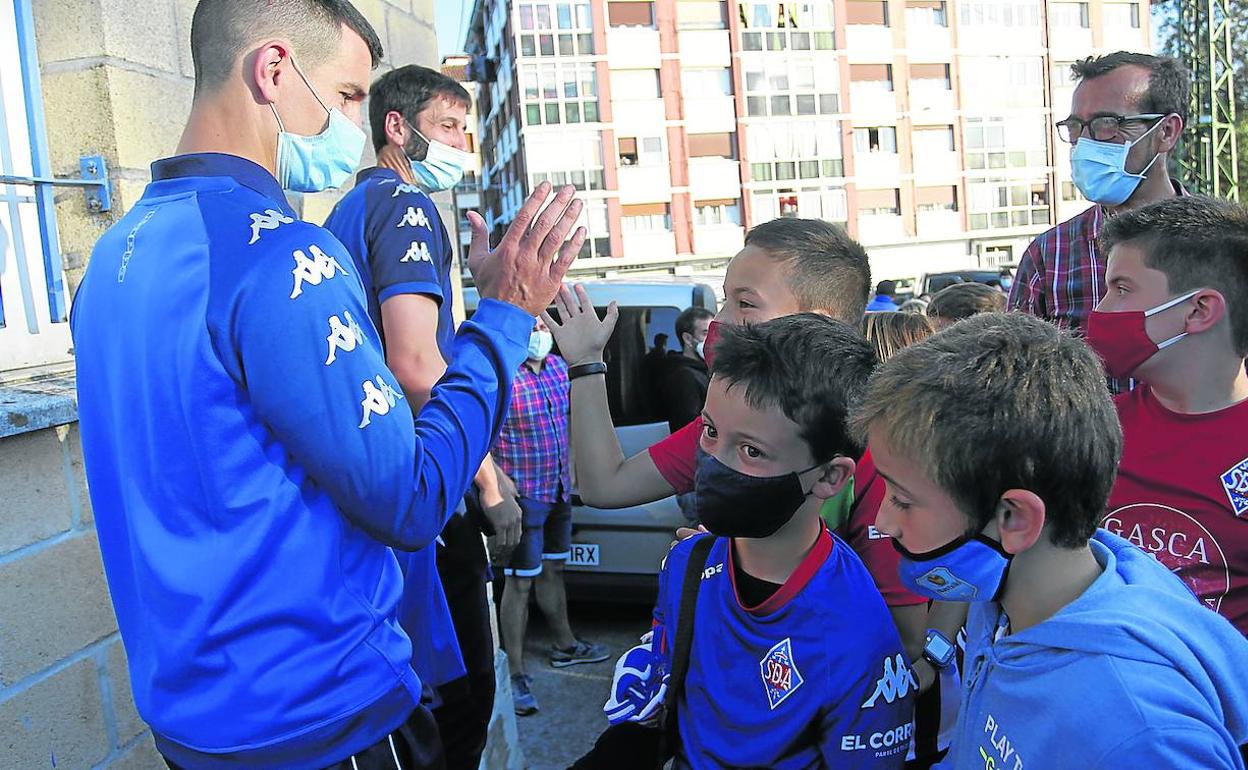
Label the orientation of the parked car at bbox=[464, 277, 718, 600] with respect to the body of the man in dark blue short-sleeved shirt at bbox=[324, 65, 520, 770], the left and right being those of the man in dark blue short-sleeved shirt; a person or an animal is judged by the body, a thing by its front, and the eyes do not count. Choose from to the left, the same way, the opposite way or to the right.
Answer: to the left

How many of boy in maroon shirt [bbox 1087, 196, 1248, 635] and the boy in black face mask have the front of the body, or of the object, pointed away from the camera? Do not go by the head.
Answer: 0

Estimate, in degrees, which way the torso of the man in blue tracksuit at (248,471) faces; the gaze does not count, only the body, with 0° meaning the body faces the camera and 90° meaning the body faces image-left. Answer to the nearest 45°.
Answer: approximately 225°

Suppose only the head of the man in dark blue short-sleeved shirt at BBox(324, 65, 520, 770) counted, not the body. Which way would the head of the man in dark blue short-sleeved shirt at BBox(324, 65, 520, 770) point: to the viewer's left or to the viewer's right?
to the viewer's right

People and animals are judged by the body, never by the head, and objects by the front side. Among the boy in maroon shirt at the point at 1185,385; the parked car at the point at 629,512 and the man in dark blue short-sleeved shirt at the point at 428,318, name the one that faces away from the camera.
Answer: the parked car

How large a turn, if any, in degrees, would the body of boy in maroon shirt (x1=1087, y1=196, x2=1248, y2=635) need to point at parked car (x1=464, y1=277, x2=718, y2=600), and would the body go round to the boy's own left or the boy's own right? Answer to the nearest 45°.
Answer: approximately 90° to the boy's own right

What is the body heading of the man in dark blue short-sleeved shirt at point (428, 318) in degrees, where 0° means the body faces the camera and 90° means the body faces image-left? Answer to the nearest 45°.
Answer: approximately 270°

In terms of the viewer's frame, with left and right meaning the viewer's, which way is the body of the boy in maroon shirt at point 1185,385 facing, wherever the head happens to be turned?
facing the viewer and to the left of the viewer

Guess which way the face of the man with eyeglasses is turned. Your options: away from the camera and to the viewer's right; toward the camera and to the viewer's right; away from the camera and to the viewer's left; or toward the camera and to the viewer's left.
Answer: toward the camera and to the viewer's left

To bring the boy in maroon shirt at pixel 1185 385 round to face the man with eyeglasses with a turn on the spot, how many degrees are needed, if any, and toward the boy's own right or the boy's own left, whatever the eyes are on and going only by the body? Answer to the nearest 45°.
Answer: approximately 135° to the boy's own right

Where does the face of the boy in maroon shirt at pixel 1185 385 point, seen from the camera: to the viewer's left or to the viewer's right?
to the viewer's left

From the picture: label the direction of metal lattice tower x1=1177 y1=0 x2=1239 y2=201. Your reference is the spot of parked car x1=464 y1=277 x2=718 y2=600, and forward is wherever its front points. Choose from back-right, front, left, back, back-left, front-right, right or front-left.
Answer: front-right

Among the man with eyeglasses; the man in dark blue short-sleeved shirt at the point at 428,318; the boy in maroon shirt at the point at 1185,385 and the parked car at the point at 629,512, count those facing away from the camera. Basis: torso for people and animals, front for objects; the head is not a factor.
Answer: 1

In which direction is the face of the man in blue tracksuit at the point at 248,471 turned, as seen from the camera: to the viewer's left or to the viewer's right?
to the viewer's right

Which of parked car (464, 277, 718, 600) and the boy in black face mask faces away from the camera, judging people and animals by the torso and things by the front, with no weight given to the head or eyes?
the parked car

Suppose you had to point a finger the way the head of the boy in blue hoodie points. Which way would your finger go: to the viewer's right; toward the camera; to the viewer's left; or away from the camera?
to the viewer's left
